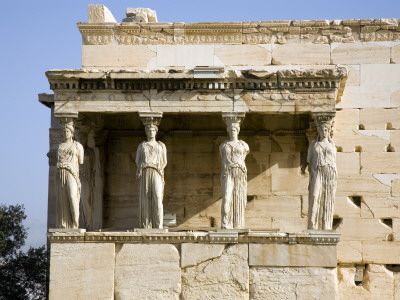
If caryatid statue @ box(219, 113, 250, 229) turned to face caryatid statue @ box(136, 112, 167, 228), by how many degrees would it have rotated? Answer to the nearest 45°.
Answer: approximately 90° to its right

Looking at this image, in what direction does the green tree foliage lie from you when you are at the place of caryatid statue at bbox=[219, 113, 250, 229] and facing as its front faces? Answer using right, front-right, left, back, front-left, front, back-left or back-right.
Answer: back-right

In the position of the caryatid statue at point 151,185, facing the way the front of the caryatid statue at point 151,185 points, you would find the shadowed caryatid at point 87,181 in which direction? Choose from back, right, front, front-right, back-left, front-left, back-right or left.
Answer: back-right

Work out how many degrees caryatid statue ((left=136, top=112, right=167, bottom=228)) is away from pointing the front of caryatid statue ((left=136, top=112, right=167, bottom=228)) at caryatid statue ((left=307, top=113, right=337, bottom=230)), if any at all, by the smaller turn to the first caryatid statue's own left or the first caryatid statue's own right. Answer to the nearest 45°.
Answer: approximately 90° to the first caryatid statue's own left

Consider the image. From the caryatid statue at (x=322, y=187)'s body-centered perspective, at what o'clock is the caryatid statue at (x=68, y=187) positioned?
the caryatid statue at (x=68, y=187) is roughly at 3 o'clock from the caryatid statue at (x=322, y=187).
